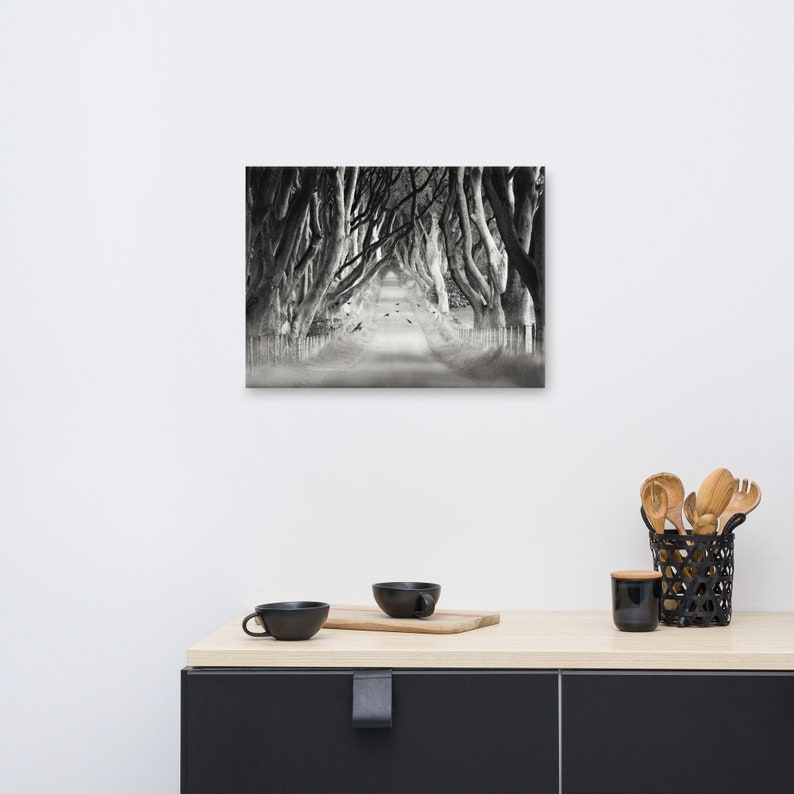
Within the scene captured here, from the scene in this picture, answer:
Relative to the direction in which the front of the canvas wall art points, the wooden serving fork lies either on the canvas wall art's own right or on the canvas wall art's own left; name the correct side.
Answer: on the canvas wall art's own left

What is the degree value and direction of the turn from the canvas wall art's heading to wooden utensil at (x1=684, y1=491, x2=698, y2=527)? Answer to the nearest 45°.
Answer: approximately 90° to its left

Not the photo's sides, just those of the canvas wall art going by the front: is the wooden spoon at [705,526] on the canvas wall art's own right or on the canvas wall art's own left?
on the canvas wall art's own left

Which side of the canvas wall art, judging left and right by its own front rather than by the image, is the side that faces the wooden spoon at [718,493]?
left

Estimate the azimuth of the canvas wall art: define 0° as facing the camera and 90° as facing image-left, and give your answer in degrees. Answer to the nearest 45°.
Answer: approximately 0°
